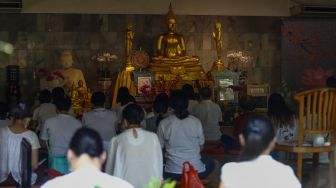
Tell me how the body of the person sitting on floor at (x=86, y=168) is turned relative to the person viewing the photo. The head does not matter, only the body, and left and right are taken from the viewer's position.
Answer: facing away from the viewer

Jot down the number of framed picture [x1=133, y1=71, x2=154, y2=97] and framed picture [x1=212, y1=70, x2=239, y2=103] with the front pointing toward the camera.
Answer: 2

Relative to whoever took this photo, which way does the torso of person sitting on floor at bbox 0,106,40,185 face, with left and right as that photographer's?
facing away from the viewer

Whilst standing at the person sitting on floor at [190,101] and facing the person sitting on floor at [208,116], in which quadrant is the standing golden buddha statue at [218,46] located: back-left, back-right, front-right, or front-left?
back-left

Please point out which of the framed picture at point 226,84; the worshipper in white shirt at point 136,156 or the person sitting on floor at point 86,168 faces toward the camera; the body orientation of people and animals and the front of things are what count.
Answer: the framed picture

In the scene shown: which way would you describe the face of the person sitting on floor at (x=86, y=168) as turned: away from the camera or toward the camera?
away from the camera

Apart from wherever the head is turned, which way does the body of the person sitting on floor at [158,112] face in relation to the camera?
away from the camera

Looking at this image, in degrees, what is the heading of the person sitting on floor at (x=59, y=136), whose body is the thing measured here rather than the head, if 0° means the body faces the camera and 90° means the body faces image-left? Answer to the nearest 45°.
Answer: approximately 180°

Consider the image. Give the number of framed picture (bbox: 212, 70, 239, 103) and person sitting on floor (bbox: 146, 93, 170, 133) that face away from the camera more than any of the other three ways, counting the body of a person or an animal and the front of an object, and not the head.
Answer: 1

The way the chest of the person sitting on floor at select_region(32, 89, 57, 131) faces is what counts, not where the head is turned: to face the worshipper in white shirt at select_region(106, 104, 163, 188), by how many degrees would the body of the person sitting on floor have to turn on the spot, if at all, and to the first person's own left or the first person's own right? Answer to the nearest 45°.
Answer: approximately 180°

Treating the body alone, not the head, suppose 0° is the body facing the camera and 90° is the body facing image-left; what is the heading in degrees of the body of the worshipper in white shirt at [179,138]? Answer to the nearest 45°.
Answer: approximately 180°

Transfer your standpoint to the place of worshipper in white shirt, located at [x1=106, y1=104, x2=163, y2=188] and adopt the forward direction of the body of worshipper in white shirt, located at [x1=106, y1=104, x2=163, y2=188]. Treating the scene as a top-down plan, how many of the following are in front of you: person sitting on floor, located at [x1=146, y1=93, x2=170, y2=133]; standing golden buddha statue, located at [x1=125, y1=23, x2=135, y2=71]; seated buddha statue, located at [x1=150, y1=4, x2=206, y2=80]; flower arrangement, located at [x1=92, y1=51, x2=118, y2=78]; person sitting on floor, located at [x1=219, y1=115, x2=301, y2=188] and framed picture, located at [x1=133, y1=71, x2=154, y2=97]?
5

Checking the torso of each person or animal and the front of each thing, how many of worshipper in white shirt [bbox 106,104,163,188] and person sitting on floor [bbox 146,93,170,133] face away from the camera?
2

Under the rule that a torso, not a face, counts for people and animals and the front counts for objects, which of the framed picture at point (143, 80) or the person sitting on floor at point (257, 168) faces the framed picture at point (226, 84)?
the person sitting on floor
